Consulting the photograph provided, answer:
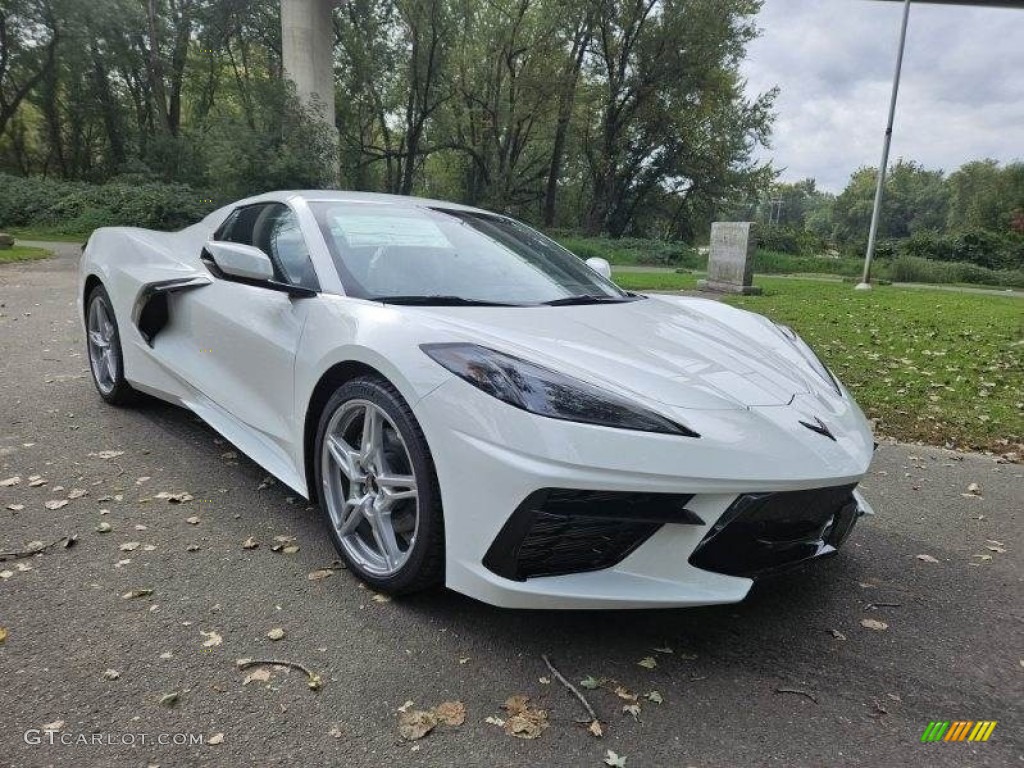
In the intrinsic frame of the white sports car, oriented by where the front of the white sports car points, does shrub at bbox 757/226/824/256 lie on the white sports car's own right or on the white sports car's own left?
on the white sports car's own left

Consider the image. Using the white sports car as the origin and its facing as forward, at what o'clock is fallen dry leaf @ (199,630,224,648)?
The fallen dry leaf is roughly at 2 o'clock from the white sports car.

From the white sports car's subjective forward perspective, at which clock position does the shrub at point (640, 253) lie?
The shrub is roughly at 8 o'clock from the white sports car.

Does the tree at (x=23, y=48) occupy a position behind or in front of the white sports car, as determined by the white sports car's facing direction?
behind

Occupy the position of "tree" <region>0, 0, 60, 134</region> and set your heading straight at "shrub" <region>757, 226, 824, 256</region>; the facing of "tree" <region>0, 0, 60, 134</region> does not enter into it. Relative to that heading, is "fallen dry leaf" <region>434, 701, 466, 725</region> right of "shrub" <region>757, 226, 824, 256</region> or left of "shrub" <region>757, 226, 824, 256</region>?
right

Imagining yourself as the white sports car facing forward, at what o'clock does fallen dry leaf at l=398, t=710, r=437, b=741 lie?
The fallen dry leaf is roughly at 2 o'clock from the white sports car.

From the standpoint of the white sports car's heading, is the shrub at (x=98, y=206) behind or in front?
behind

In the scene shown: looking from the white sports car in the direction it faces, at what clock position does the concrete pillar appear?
The concrete pillar is roughly at 7 o'clock from the white sports car.

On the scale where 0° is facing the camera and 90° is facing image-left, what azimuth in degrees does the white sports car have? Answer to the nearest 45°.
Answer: approximately 315°

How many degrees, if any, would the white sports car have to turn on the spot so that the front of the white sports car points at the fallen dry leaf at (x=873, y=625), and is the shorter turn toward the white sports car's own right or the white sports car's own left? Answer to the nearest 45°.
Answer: approximately 45° to the white sports car's own left
